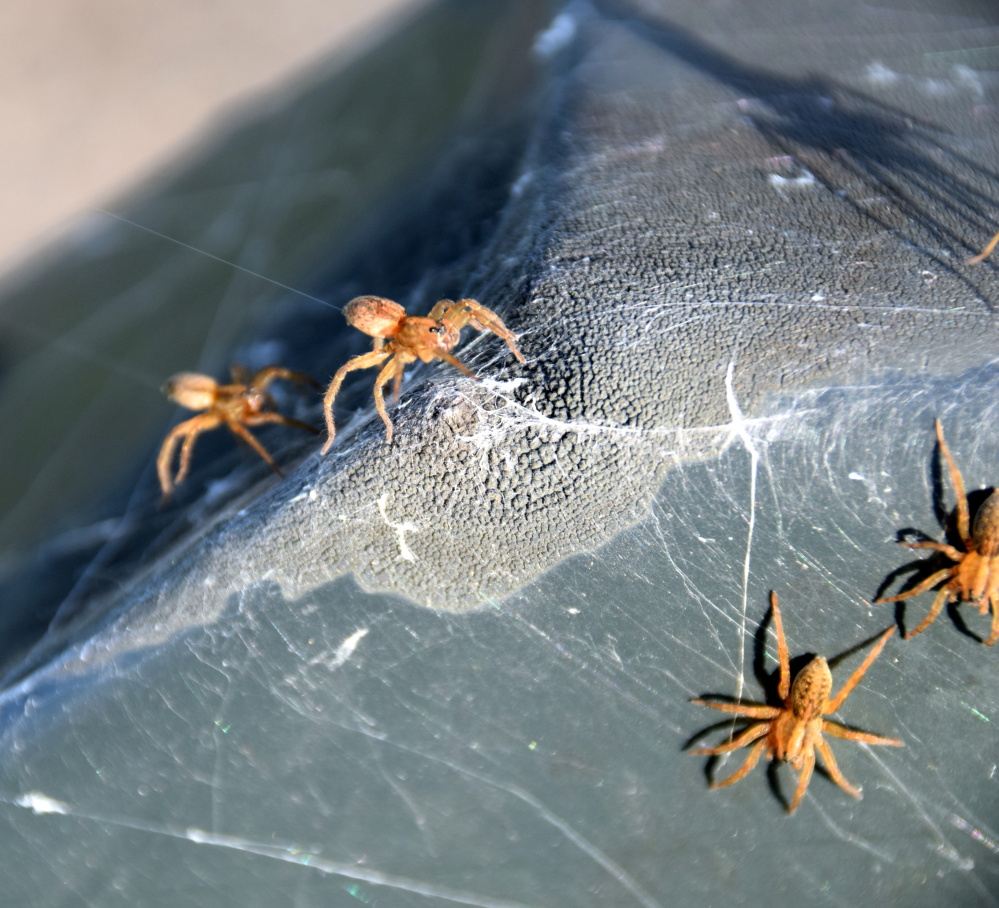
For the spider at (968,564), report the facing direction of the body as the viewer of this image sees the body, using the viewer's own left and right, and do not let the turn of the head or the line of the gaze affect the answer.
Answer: facing the viewer

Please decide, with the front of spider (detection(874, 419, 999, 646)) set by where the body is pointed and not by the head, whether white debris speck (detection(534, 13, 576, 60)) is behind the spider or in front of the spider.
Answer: behind

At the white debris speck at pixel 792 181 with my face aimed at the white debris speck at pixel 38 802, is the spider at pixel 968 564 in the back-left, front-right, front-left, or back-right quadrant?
front-left

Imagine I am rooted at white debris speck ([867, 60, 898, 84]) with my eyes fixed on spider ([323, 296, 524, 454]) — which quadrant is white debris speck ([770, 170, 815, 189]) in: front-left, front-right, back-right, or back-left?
front-left

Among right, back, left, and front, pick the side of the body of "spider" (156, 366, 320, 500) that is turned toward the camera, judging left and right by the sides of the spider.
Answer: right
